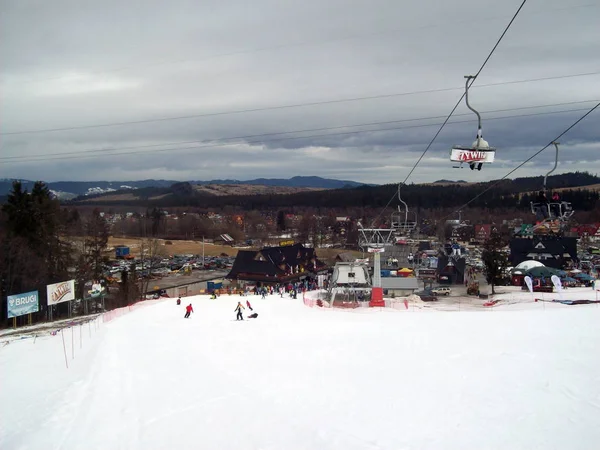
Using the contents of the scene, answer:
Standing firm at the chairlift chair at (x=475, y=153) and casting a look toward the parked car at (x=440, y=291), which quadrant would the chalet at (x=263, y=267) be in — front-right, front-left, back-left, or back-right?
front-left

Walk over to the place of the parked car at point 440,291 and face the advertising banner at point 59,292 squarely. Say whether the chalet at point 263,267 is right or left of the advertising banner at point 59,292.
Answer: right

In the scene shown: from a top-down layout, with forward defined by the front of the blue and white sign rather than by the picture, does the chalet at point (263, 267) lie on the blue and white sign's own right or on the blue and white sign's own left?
on the blue and white sign's own left

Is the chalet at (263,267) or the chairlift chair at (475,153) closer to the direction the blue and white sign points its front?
the chairlift chair

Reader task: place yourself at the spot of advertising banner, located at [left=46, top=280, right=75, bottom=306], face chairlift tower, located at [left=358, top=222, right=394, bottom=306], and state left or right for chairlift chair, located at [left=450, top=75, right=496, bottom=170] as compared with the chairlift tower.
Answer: right

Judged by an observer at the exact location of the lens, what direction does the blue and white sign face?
facing the viewer and to the right of the viewer

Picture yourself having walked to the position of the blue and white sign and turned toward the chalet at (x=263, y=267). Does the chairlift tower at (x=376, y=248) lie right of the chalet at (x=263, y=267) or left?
right
